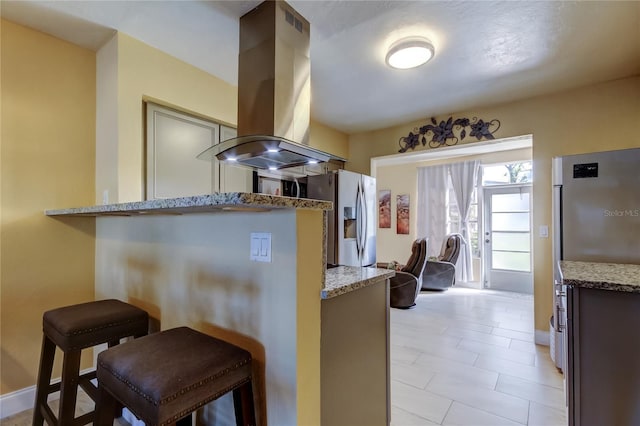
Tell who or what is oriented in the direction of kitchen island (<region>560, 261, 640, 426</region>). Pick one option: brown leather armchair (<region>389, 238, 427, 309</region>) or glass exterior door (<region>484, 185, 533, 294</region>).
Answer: the glass exterior door

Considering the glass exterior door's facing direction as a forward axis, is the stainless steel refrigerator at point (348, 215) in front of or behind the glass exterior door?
in front

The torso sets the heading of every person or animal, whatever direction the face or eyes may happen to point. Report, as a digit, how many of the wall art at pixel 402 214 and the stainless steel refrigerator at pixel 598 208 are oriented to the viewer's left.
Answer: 1

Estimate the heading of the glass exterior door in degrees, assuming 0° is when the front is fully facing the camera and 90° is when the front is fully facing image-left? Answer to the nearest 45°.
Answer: approximately 0°

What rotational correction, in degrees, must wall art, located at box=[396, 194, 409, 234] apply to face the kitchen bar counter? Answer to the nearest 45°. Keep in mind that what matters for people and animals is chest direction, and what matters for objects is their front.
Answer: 0° — it already faces it

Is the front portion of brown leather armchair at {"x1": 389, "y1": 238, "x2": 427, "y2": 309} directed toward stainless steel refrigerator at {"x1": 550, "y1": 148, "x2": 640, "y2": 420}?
no

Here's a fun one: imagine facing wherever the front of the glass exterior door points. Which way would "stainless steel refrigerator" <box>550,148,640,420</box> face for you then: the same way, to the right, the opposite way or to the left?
to the right

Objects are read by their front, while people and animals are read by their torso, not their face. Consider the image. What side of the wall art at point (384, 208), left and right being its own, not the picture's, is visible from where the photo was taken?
front

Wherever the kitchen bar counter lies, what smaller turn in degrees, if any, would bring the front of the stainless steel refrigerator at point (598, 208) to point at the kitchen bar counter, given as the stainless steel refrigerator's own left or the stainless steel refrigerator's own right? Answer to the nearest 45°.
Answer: approximately 45° to the stainless steel refrigerator's own left

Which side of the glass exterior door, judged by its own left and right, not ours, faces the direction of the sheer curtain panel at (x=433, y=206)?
right
